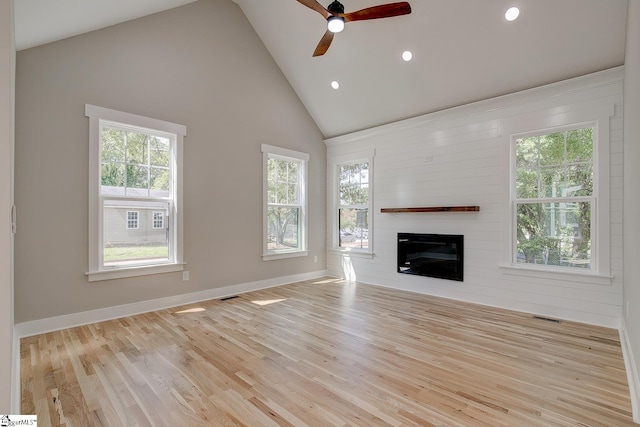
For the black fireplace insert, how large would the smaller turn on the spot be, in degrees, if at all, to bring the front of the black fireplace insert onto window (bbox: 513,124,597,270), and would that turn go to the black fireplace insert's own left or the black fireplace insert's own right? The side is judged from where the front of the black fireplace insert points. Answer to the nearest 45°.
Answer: approximately 90° to the black fireplace insert's own left

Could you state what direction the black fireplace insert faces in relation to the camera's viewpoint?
facing the viewer and to the left of the viewer

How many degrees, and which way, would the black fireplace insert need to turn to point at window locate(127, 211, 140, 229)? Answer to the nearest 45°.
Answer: approximately 90° to its right

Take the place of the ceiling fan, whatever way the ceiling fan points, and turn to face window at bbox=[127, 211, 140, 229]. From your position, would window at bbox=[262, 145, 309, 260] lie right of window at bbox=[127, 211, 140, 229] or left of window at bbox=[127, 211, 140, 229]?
right

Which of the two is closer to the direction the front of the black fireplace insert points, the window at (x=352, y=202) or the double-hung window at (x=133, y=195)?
the double-hung window

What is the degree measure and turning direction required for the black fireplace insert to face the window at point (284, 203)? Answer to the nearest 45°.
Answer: approximately 45° to its right
